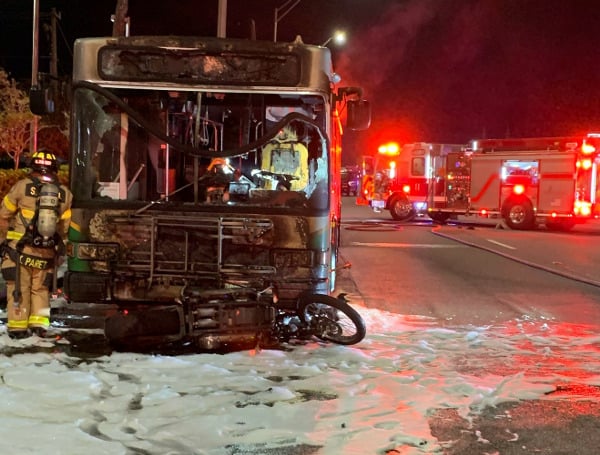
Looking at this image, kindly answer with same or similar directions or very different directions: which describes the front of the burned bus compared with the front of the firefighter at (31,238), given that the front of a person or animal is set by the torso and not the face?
very different directions

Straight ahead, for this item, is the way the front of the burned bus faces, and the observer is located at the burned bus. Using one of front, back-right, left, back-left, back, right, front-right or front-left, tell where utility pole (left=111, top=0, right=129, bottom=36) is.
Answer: back

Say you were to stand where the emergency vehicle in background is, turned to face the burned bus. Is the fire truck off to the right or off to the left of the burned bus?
left

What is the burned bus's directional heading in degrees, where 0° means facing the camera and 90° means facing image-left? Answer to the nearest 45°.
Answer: approximately 0°

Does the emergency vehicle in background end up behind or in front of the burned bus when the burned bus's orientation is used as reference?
behind

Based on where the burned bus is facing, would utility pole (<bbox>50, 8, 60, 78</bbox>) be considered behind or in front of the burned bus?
behind

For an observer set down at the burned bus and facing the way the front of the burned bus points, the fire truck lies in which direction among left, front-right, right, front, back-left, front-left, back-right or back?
back-left
